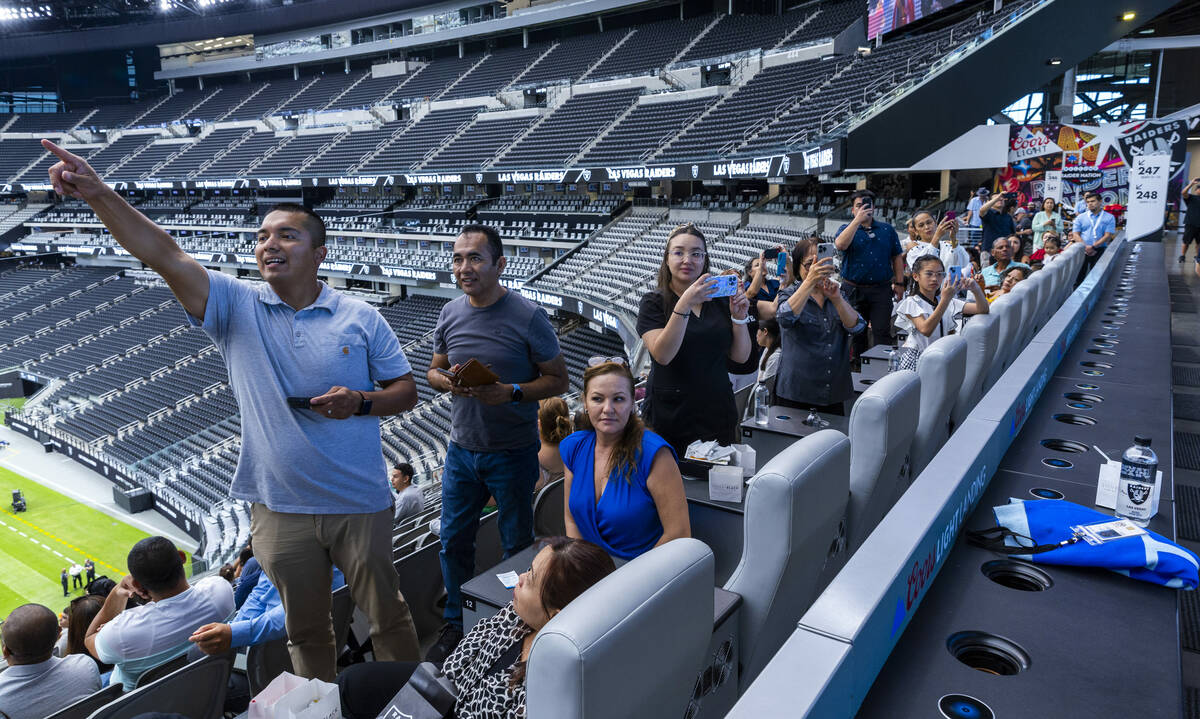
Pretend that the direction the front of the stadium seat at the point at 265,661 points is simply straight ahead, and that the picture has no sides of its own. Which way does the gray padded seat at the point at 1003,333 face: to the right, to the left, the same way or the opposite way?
the same way

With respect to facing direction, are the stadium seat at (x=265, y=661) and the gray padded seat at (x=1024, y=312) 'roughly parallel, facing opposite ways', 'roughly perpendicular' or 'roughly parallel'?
roughly parallel

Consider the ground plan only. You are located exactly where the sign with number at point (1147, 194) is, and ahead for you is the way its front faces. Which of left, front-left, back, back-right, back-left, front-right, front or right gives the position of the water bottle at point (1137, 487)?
front

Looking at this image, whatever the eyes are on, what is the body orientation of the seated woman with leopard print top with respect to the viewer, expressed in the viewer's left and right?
facing to the left of the viewer

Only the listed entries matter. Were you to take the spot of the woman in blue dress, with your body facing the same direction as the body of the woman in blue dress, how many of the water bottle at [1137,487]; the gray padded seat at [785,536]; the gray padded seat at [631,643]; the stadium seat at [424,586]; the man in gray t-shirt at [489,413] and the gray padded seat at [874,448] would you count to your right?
2

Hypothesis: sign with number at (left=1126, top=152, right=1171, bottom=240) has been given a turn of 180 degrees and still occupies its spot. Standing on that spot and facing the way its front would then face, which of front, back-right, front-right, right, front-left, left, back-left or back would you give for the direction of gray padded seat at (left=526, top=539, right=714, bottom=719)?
back

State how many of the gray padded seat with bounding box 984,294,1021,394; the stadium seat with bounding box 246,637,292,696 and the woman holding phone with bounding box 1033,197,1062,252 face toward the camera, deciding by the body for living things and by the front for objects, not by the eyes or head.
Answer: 1

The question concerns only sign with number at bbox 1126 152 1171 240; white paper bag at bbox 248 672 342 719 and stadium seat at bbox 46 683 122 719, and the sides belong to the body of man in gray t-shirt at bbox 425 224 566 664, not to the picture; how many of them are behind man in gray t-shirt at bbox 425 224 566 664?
1

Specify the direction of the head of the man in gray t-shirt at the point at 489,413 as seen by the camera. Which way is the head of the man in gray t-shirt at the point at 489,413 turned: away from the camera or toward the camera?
toward the camera

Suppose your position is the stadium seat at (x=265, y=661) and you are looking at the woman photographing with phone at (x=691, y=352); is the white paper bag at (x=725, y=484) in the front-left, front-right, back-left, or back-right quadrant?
front-right

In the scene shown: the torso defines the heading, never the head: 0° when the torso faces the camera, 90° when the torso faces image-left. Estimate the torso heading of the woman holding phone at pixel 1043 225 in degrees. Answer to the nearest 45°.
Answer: approximately 0°

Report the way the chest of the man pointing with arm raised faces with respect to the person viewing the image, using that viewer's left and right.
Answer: facing the viewer

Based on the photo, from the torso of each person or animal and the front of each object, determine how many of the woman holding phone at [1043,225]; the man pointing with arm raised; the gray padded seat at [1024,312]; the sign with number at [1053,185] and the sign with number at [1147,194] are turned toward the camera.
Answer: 4

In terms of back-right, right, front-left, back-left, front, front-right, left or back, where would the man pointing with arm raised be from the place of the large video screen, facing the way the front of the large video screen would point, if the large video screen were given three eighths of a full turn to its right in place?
back

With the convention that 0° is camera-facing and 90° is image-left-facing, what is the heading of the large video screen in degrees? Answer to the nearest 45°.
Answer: approximately 45°

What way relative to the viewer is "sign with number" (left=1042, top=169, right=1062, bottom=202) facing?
toward the camera

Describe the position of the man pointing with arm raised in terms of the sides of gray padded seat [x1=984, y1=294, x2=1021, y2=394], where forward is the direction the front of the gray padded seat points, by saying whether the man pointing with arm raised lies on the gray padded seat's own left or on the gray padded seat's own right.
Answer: on the gray padded seat's own left

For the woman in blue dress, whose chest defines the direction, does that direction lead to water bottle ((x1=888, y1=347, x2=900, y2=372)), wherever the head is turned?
no

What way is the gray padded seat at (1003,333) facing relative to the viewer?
to the viewer's left
